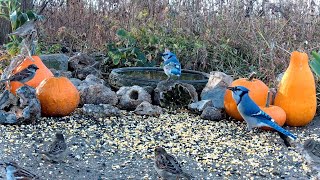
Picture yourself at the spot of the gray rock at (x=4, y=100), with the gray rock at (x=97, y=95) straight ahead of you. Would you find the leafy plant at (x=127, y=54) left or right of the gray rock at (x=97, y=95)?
left

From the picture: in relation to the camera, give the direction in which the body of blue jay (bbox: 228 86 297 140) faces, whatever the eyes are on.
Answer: to the viewer's left
